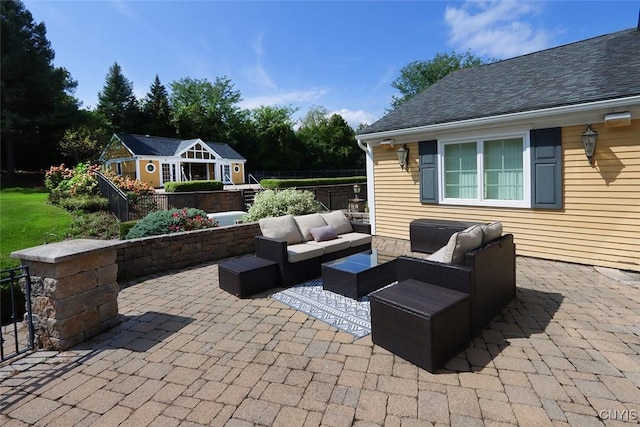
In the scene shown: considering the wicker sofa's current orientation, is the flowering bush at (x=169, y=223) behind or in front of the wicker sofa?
behind

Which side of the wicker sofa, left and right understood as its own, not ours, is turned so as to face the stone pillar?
right

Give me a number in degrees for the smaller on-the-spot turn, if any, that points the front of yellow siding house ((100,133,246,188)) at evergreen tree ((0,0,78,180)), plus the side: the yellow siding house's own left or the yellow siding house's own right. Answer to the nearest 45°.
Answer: approximately 135° to the yellow siding house's own right

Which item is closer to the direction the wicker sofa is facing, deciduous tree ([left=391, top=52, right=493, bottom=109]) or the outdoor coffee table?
the outdoor coffee table

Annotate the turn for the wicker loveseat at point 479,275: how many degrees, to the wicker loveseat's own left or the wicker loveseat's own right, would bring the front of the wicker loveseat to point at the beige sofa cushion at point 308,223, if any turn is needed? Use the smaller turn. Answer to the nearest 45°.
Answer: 0° — it already faces it

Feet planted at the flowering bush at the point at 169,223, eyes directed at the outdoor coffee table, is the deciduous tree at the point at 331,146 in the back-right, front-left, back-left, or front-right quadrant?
back-left

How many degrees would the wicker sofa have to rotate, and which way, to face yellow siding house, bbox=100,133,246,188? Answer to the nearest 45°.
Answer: approximately 180°

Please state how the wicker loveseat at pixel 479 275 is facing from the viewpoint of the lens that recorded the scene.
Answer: facing away from the viewer and to the left of the viewer
